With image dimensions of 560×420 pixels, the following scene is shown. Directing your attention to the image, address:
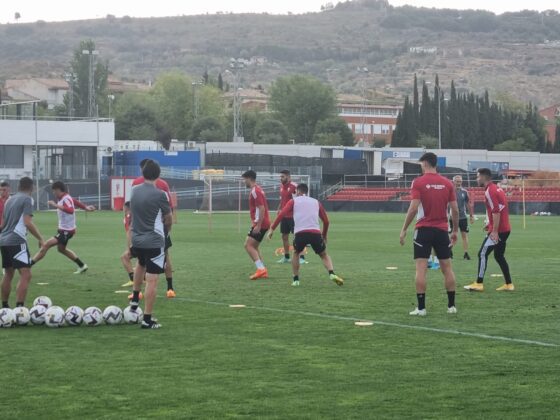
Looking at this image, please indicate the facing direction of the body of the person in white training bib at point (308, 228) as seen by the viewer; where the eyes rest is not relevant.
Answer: away from the camera

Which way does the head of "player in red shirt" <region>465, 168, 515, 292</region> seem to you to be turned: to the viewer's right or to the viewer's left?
to the viewer's left

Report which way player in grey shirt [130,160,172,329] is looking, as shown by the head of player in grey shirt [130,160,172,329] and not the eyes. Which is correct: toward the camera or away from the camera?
away from the camera

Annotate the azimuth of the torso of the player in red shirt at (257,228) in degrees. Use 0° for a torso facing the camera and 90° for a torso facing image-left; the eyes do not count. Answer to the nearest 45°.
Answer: approximately 90°

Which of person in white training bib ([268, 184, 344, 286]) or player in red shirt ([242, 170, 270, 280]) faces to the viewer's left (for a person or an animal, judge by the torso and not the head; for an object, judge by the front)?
the player in red shirt

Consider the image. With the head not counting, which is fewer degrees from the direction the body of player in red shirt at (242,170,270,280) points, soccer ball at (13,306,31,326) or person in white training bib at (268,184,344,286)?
the soccer ball

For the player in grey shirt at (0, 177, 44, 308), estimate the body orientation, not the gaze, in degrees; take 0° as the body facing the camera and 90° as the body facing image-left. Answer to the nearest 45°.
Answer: approximately 225°

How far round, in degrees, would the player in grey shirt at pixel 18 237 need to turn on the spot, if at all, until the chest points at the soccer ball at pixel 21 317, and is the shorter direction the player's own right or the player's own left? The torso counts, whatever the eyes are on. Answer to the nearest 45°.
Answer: approximately 135° to the player's own right

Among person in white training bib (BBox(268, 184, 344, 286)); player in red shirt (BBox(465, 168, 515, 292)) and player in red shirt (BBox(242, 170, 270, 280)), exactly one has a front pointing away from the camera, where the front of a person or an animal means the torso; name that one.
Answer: the person in white training bib

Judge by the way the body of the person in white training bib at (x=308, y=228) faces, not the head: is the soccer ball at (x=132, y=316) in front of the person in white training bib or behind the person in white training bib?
behind

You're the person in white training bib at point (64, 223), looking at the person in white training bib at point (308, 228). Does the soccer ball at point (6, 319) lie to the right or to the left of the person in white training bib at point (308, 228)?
right
